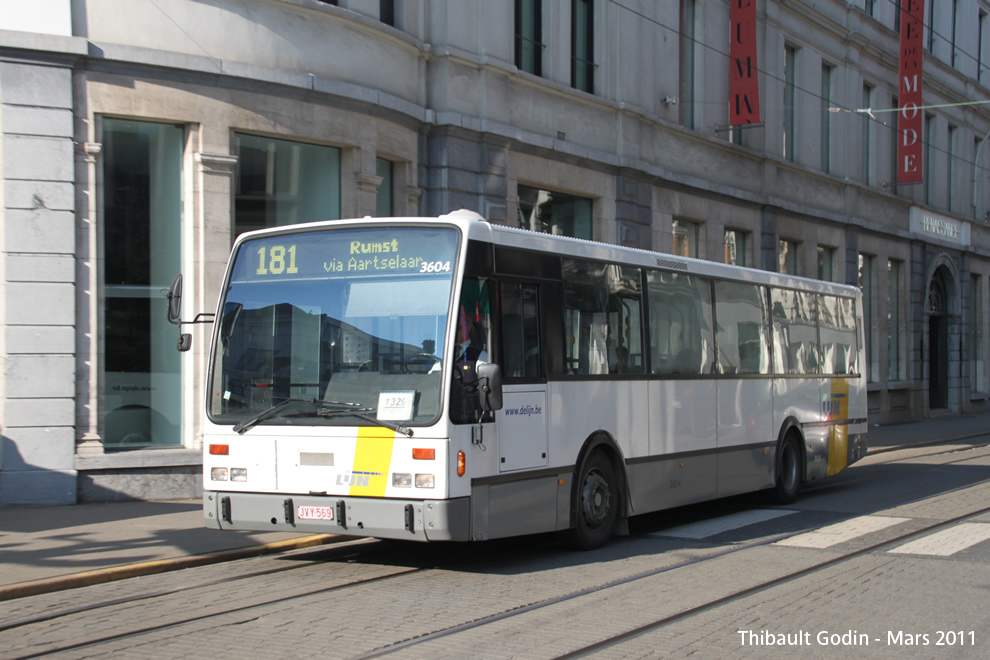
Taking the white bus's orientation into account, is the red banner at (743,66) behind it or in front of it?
behind

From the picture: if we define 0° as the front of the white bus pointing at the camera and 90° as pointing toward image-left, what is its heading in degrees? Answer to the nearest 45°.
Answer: approximately 45°

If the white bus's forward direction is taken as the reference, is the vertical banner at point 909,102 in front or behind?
behind

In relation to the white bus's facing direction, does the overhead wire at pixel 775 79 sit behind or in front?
behind
